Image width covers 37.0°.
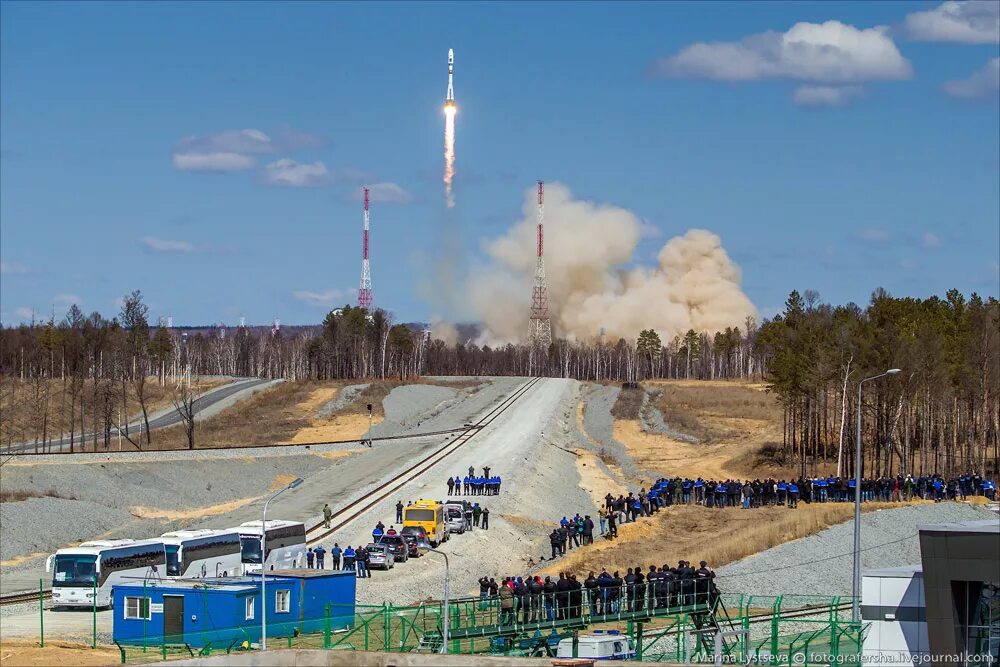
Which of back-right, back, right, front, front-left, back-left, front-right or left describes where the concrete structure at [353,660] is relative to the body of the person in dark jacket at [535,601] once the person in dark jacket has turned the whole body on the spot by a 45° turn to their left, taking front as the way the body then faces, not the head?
left

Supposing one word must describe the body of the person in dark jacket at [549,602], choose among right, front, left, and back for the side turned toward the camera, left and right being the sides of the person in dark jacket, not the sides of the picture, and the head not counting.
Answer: back

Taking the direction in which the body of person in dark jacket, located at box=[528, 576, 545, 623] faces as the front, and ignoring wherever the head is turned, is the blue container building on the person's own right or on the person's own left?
on the person's own left

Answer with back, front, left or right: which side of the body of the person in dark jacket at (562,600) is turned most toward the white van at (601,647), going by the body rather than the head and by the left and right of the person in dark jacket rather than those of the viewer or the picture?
back

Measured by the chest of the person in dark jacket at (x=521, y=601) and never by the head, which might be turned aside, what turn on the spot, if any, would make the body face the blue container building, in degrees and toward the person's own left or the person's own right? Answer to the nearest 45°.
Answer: approximately 90° to the person's own left

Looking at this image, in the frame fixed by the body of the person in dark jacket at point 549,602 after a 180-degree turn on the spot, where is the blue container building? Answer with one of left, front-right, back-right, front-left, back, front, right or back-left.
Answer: right

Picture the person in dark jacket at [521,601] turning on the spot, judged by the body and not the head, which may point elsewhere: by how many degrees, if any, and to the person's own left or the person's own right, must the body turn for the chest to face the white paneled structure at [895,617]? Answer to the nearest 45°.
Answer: approximately 135° to the person's own right

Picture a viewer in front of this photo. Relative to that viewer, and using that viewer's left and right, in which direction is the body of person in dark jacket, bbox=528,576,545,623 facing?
facing away from the viewer

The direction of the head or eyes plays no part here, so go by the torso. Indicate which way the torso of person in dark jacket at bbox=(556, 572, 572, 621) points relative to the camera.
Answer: away from the camera

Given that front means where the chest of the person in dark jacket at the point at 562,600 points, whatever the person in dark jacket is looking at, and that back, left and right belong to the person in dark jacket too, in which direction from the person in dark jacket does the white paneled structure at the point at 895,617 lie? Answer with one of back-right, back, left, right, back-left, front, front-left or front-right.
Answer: back-right

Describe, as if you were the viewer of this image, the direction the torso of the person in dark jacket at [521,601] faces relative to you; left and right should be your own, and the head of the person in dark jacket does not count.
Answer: facing away from the viewer

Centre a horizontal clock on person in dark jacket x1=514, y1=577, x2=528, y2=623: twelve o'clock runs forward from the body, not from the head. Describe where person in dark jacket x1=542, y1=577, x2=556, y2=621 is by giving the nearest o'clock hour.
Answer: person in dark jacket x1=542, y1=577, x2=556, y2=621 is roughly at 2 o'clock from person in dark jacket x1=514, y1=577, x2=528, y2=623.

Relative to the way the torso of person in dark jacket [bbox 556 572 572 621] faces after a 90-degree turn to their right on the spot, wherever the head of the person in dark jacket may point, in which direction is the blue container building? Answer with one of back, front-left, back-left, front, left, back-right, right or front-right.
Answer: back

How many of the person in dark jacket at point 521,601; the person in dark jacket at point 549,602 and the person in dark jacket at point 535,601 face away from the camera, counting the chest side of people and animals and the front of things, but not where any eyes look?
3
